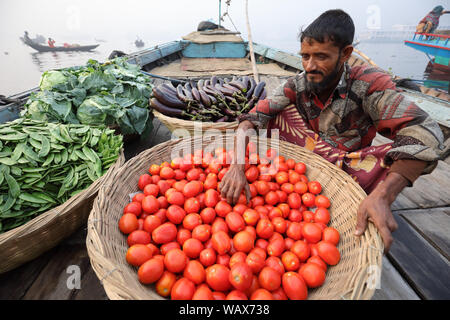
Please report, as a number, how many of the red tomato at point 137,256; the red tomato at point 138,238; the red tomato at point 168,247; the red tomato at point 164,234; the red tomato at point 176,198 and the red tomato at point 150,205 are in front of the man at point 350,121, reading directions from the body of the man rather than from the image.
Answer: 6

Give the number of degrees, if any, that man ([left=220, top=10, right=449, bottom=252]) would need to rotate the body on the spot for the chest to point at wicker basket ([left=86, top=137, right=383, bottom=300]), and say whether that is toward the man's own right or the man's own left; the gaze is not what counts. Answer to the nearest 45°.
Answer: approximately 45° to the man's own left

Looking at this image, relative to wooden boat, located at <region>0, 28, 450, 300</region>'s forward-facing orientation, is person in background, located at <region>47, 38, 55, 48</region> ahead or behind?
ahead

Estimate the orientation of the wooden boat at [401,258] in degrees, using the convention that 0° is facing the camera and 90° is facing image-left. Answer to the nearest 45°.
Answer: approximately 180°

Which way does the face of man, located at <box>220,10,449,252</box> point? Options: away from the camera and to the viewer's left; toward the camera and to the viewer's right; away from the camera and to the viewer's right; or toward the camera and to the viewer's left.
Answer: toward the camera and to the viewer's left

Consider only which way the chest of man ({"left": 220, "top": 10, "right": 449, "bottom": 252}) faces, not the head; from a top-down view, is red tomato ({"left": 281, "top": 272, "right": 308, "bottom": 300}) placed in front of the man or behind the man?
in front

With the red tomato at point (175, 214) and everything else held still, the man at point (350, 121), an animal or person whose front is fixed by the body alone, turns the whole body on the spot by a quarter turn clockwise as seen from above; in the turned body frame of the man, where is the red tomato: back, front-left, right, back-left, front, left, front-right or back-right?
left

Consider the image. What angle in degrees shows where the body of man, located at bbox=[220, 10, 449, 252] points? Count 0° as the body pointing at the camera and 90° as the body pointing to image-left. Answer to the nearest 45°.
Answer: approximately 45°

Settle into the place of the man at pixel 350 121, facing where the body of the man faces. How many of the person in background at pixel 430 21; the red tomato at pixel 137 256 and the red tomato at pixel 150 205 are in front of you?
2

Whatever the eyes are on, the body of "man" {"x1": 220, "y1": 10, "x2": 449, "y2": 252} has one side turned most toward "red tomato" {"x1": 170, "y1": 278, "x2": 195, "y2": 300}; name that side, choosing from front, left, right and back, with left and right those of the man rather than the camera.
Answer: front
